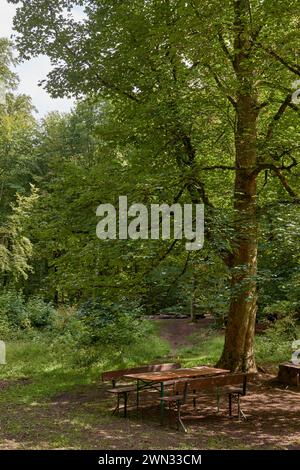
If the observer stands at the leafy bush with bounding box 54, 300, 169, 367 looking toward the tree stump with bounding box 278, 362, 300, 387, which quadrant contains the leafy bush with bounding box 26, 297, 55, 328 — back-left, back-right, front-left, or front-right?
back-left

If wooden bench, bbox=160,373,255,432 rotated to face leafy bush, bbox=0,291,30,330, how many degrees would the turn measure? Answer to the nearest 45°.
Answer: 0° — it already faces it

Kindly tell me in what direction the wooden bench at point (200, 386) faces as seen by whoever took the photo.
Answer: facing away from the viewer and to the left of the viewer

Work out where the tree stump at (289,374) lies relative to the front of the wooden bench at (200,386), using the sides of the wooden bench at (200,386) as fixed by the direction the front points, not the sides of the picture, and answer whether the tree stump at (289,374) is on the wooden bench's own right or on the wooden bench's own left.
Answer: on the wooden bench's own right
